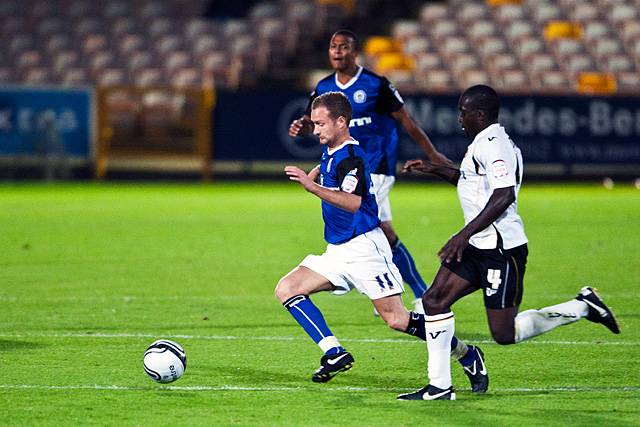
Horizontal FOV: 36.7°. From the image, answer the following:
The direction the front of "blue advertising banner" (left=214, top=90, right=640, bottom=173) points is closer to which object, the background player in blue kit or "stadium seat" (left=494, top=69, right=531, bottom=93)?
the background player in blue kit

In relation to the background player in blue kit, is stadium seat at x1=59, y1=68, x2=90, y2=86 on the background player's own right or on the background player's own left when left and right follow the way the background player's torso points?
on the background player's own right

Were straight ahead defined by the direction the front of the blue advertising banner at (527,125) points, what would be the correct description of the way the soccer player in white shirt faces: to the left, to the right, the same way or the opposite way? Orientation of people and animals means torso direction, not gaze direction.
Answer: to the right

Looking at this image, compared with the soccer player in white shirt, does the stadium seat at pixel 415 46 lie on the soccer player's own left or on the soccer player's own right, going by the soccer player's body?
on the soccer player's own right

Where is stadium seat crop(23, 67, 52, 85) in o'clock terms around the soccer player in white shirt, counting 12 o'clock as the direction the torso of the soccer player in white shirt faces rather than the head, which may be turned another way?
The stadium seat is roughly at 2 o'clock from the soccer player in white shirt.

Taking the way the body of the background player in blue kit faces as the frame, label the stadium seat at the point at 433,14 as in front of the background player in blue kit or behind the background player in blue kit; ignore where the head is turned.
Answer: behind

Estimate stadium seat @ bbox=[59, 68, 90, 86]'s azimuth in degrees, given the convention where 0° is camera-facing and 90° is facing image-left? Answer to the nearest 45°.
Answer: approximately 0°

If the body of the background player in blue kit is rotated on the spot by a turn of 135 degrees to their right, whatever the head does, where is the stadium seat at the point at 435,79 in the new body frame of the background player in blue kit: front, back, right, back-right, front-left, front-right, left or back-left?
front

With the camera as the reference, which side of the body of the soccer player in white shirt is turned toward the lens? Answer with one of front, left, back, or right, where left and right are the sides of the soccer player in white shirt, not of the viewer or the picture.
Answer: left

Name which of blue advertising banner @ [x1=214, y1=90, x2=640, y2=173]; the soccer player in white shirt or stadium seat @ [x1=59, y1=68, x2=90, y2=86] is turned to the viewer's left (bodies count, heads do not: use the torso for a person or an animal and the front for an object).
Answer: the soccer player in white shirt

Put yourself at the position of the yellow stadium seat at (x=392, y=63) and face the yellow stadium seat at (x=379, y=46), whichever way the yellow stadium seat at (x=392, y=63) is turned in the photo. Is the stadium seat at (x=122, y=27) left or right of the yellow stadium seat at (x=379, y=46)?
left
